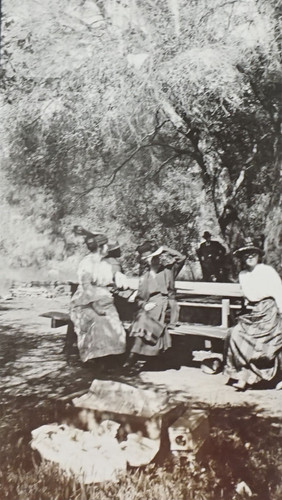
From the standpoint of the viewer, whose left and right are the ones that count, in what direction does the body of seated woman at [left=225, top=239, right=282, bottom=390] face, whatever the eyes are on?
facing the viewer and to the left of the viewer

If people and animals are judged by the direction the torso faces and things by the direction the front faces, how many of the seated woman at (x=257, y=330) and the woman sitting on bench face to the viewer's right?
0

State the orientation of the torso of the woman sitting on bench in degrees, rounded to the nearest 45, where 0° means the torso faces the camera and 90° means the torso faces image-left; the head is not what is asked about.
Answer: approximately 45°

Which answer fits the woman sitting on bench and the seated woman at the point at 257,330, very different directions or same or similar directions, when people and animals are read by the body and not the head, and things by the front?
same or similar directions
